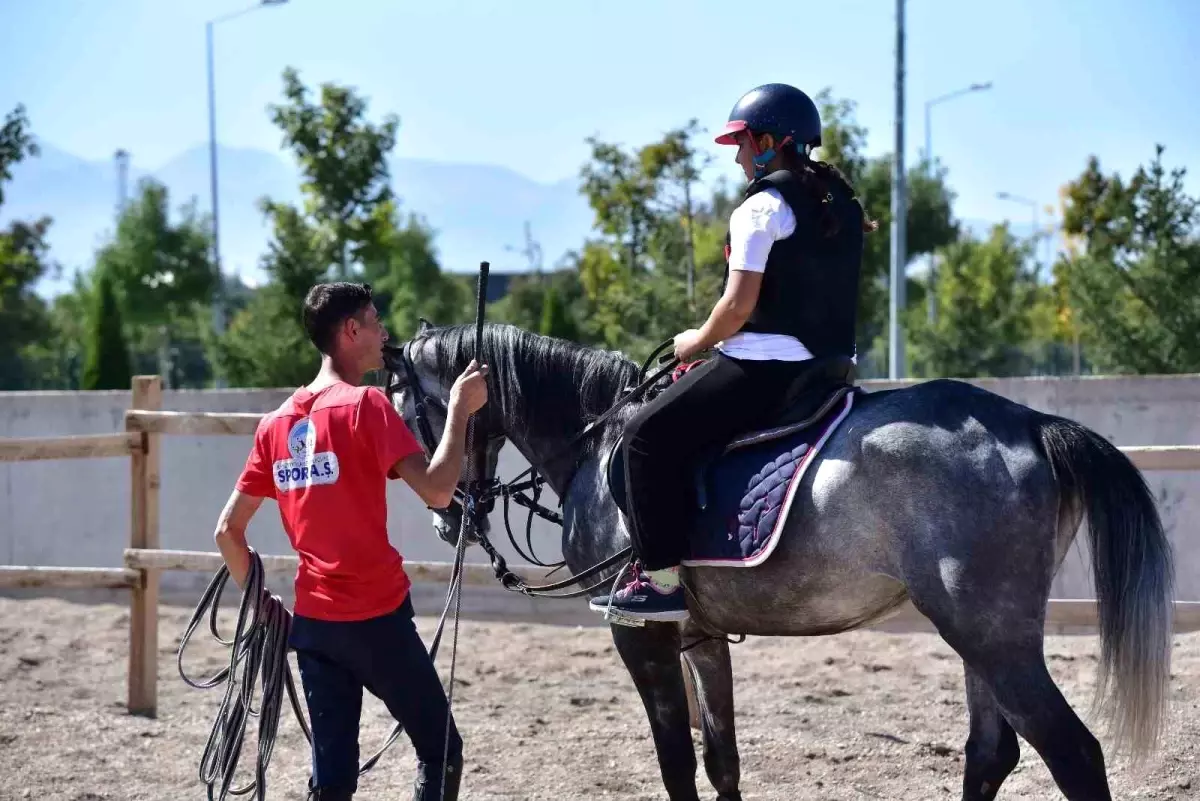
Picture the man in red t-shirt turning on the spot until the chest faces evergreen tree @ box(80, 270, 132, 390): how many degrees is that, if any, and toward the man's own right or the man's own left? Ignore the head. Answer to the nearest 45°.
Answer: approximately 45° to the man's own left

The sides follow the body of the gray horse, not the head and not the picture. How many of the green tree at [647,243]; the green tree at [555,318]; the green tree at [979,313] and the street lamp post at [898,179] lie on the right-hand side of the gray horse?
4

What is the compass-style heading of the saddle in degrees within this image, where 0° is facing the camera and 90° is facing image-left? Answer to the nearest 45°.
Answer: approximately 90°

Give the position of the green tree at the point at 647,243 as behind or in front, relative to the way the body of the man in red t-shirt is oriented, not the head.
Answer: in front

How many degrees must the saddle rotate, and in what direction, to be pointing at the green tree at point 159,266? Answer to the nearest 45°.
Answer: approximately 45° to its right

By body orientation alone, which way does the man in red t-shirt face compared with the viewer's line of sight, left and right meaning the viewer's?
facing away from the viewer and to the right of the viewer

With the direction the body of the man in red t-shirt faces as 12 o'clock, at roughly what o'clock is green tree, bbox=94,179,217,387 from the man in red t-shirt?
The green tree is roughly at 10 o'clock from the man in red t-shirt.

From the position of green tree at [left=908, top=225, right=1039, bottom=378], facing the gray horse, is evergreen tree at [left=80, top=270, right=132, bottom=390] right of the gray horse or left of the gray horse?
right

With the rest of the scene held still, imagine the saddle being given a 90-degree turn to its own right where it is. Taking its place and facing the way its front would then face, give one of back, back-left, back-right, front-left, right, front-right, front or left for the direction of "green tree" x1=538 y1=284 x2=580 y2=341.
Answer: front

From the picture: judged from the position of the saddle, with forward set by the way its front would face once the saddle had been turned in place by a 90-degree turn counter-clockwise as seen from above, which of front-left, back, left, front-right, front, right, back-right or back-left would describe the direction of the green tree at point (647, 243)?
back

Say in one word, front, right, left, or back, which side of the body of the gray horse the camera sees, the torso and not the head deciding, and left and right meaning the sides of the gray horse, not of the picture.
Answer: left

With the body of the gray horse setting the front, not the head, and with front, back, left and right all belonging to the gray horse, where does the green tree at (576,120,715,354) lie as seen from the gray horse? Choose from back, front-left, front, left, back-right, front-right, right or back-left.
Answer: right

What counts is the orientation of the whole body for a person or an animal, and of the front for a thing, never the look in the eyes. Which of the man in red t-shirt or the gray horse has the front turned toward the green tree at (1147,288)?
the man in red t-shirt

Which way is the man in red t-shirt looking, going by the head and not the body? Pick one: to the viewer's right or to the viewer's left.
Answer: to the viewer's right
